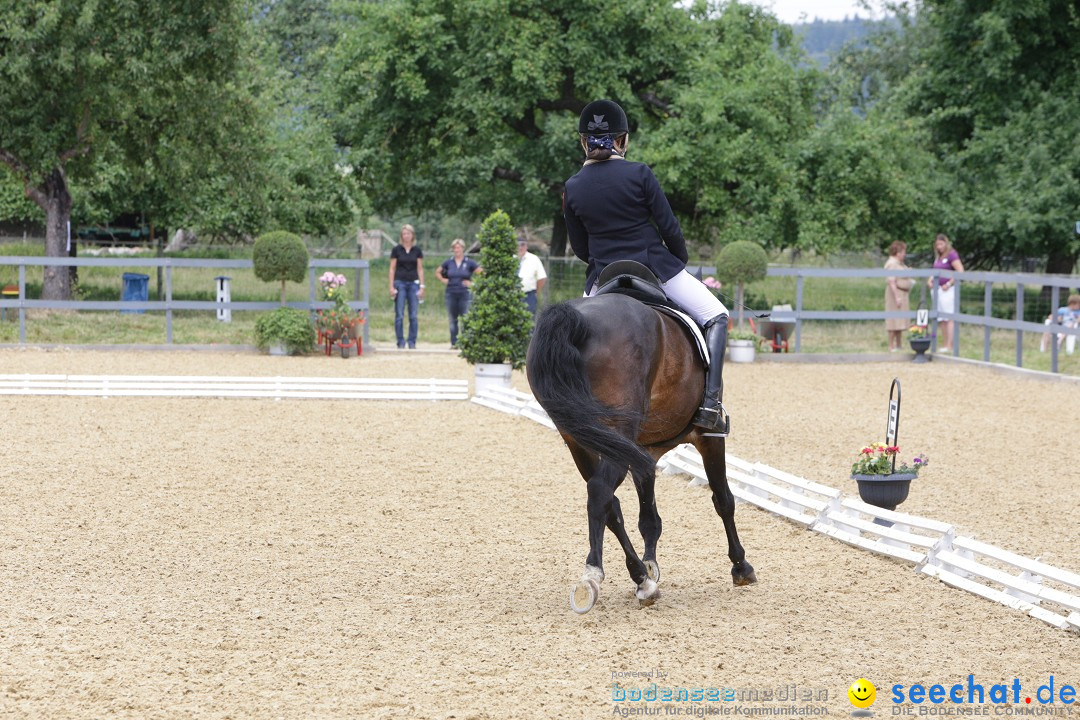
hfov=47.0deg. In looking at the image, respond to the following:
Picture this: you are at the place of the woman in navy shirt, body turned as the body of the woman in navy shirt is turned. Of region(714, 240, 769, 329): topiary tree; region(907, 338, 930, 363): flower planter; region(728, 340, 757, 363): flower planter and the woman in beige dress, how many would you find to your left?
4

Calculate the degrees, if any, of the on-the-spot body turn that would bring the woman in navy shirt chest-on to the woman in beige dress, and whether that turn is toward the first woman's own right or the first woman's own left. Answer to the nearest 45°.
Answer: approximately 90° to the first woman's own left

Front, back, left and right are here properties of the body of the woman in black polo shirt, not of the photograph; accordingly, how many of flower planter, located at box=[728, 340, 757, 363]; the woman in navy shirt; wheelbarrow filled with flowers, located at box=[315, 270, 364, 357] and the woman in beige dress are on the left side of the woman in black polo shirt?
3

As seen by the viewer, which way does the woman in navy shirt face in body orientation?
toward the camera

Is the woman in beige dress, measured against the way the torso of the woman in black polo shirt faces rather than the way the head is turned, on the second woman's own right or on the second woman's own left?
on the second woman's own left

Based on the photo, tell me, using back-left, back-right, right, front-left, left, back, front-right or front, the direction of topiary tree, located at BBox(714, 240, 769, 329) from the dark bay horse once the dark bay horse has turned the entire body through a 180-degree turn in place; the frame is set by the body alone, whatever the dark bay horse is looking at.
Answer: back-right

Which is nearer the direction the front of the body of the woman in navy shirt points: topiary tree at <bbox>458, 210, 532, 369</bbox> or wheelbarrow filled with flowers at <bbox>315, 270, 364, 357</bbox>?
the topiary tree

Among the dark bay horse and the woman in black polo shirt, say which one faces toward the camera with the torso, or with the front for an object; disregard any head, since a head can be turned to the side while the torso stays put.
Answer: the woman in black polo shirt

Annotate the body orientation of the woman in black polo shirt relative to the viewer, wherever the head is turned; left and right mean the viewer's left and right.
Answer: facing the viewer

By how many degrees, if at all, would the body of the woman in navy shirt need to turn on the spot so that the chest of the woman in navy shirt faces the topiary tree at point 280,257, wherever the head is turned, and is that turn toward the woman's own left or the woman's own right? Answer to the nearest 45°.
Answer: approximately 90° to the woman's own right

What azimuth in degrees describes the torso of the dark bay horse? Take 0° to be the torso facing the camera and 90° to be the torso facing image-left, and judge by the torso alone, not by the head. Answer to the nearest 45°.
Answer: approximately 225°

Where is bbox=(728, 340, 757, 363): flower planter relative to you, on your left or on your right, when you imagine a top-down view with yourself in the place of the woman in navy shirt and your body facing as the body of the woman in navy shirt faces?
on your left

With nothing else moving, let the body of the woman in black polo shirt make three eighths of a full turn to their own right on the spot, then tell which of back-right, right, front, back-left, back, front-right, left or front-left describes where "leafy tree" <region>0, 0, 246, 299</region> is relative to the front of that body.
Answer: front

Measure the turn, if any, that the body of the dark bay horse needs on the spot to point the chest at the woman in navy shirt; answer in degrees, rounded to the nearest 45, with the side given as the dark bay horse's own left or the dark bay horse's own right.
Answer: approximately 45° to the dark bay horse's own left

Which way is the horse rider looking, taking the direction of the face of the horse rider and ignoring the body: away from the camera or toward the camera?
away from the camera

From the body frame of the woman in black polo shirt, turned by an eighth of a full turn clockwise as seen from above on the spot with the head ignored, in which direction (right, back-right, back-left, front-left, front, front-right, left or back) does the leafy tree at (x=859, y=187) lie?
back

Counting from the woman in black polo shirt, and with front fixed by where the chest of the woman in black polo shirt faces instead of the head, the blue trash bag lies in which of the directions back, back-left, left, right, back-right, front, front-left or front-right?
back-right

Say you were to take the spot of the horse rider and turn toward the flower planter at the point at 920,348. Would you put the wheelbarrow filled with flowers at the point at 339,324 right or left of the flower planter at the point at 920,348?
left
